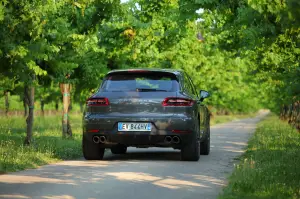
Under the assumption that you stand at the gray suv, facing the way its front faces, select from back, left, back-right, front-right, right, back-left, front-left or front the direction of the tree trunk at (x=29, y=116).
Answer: front-left

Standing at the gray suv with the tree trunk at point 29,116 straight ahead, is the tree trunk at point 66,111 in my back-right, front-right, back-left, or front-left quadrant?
front-right

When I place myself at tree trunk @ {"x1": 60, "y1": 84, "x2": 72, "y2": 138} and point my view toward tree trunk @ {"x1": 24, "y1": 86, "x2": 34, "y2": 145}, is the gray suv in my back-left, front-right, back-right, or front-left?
front-left

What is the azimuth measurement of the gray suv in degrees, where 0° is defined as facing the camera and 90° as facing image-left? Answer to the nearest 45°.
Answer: approximately 180°

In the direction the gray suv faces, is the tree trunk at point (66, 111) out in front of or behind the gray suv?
in front

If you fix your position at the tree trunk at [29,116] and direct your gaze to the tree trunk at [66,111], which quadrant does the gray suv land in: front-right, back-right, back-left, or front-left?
back-right
